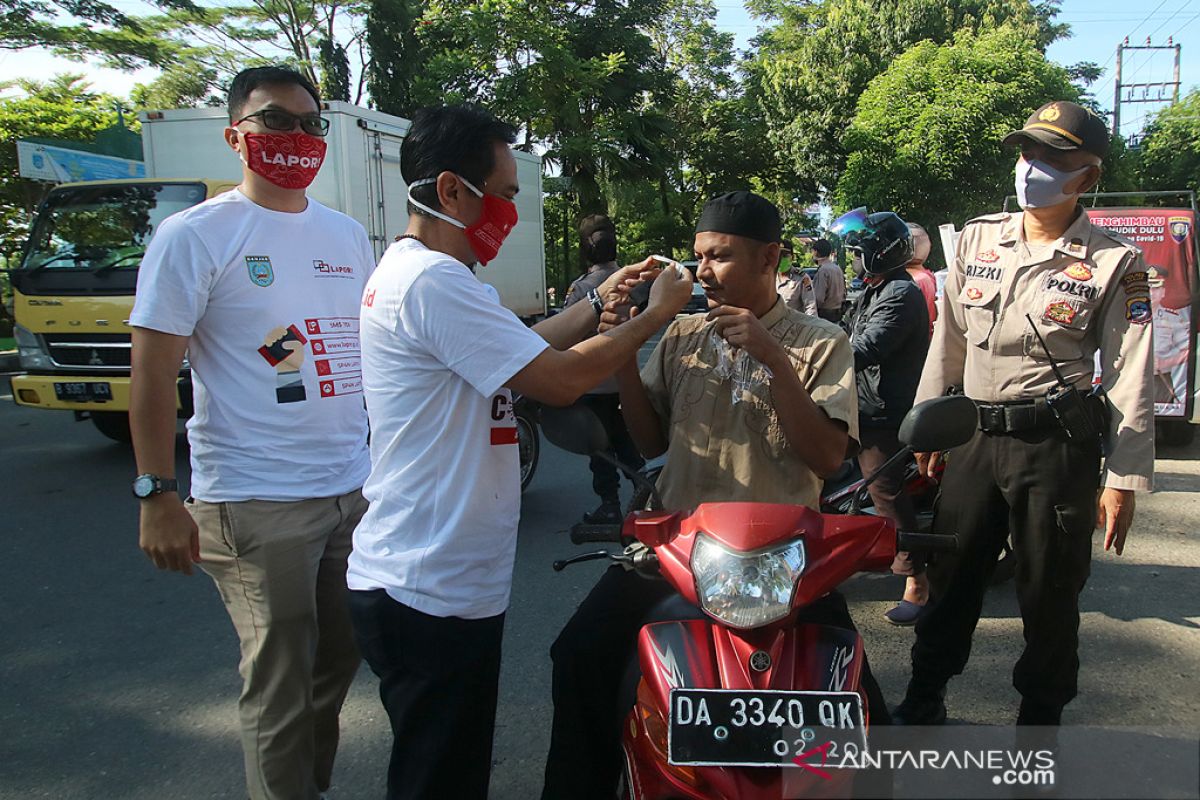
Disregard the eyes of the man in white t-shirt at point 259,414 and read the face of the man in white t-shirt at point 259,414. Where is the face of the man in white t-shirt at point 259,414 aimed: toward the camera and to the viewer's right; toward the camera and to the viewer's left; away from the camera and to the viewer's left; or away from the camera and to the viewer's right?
toward the camera and to the viewer's right

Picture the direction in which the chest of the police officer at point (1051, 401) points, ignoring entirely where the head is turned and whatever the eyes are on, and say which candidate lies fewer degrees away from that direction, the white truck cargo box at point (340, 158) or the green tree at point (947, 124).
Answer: the white truck cargo box

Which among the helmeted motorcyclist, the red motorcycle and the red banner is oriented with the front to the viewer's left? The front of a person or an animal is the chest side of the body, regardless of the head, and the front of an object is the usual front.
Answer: the helmeted motorcyclist

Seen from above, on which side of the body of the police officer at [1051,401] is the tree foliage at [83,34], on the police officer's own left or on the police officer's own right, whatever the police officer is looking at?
on the police officer's own right

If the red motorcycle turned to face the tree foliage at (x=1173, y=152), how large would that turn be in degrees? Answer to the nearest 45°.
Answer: approximately 135° to its left

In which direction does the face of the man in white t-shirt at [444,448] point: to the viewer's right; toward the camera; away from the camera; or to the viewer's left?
to the viewer's right

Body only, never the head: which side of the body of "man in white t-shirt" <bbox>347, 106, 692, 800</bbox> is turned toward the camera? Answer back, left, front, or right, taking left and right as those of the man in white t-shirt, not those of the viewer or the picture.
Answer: right

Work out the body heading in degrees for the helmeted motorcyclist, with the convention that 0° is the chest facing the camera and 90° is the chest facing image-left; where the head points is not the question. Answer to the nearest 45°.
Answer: approximately 90°

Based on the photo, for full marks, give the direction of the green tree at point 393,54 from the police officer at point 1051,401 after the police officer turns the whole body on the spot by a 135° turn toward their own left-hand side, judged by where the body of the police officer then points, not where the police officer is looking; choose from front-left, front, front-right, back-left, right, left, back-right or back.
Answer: back-left

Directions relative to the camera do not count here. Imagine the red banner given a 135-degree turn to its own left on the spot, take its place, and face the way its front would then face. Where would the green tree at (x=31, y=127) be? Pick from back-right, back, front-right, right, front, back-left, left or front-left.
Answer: back-left

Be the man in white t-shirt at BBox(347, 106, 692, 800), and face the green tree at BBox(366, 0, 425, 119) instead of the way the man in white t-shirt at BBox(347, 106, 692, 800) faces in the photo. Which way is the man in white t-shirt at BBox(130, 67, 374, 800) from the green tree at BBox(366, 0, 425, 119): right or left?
left
